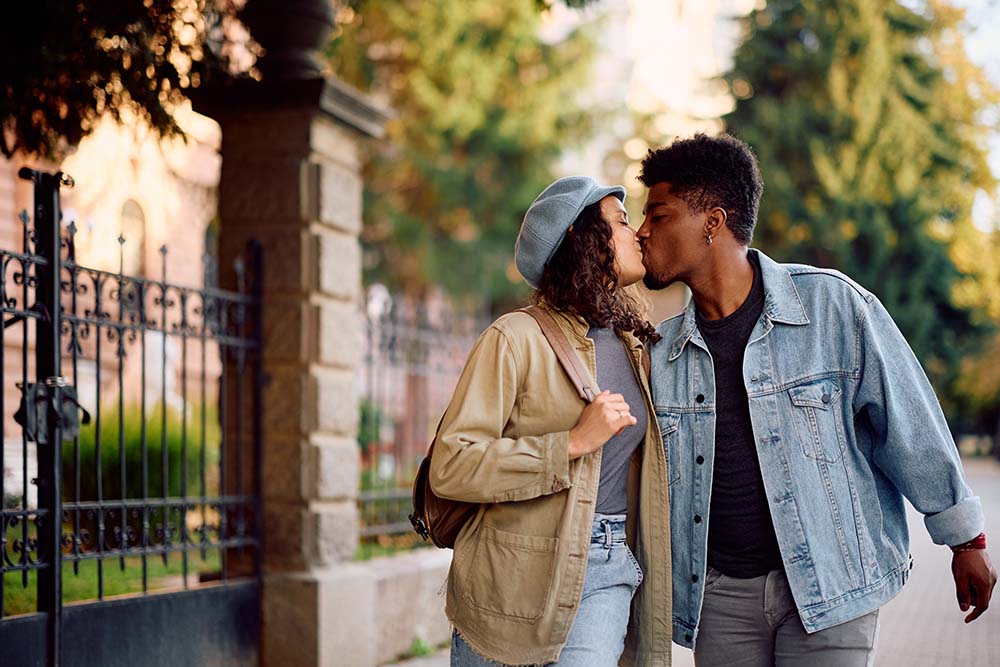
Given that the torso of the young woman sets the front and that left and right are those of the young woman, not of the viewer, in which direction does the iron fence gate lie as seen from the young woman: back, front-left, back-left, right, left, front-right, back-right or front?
back

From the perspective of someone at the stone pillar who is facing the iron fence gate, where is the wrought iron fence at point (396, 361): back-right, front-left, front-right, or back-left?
back-right

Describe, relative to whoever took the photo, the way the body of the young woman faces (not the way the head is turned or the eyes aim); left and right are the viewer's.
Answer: facing the viewer and to the right of the viewer

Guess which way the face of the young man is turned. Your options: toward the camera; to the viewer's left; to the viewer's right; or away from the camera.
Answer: to the viewer's left

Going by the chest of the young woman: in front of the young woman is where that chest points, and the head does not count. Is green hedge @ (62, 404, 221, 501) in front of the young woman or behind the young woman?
behind

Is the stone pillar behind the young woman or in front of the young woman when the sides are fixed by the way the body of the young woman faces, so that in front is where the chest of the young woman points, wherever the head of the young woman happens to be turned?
behind

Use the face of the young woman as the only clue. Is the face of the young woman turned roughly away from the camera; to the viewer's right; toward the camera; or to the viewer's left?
to the viewer's right

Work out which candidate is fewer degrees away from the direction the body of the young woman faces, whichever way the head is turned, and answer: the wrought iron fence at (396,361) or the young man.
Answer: the young man

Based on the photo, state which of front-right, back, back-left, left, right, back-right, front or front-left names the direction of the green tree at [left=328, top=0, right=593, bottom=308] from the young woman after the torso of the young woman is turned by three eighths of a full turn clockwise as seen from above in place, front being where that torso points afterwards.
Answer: right

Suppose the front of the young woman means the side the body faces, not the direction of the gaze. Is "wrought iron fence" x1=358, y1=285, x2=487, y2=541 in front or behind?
behind

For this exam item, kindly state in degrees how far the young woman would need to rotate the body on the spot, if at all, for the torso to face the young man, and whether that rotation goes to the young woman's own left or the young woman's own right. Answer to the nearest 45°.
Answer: approximately 45° to the young woman's own left

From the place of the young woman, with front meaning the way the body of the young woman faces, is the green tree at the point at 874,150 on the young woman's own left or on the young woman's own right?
on the young woman's own left
